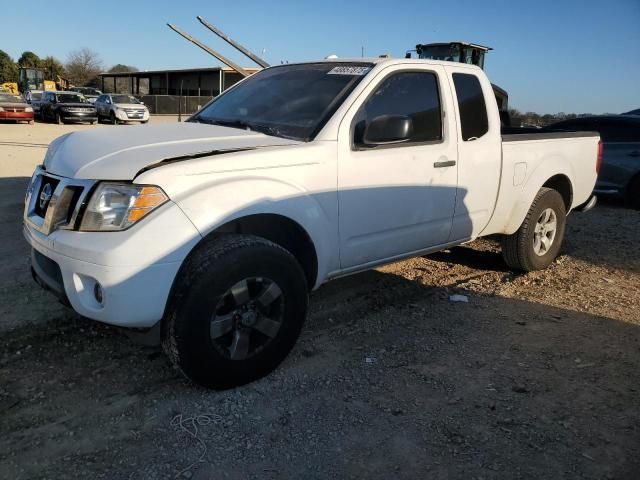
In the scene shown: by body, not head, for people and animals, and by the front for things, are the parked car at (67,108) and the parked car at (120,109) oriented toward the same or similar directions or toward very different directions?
same or similar directions

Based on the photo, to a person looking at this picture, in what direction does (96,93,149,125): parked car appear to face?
facing the viewer and to the right of the viewer

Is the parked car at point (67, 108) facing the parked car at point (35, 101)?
no

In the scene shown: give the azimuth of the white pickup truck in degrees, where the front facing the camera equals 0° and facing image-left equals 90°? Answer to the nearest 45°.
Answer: approximately 45°

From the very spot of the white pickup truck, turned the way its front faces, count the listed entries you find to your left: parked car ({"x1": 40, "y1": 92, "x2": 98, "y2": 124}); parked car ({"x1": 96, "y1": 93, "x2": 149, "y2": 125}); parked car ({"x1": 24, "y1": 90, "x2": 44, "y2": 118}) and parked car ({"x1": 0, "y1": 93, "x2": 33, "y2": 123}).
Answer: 0

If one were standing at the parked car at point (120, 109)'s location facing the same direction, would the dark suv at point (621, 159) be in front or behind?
in front
